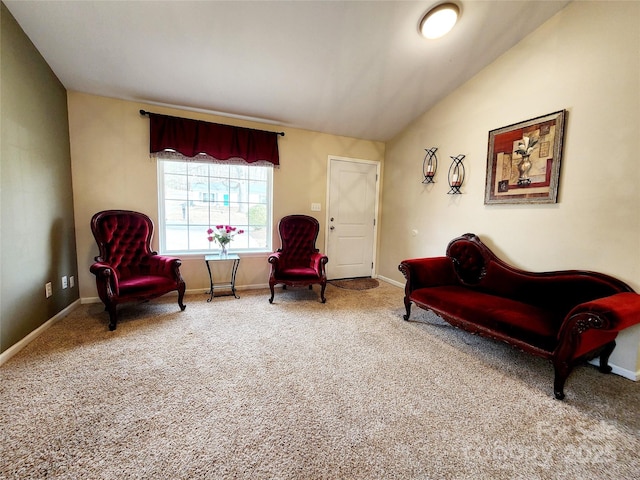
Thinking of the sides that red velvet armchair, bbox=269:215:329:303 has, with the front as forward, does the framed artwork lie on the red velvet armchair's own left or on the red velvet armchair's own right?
on the red velvet armchair's own left

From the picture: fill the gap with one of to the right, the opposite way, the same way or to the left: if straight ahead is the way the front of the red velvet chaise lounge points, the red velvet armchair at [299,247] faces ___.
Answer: to the left

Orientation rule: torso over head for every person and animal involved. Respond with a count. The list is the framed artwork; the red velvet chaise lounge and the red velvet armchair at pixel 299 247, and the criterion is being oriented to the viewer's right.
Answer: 0

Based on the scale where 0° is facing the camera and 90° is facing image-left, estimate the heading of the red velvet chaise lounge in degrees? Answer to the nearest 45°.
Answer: approximately 45°

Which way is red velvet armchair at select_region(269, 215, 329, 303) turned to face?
toward the camera

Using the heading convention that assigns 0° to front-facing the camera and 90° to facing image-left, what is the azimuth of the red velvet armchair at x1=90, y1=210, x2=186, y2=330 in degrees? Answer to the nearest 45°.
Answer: approximately 315°

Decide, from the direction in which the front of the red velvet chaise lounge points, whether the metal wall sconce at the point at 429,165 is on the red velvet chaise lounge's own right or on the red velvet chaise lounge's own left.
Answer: on the red velvet chaise lounge's own right

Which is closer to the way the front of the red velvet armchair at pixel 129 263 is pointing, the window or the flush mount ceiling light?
the flush mount ceiling light

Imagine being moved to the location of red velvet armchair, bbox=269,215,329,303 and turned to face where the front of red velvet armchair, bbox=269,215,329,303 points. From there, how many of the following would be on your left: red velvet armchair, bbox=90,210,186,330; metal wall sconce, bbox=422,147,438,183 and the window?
1

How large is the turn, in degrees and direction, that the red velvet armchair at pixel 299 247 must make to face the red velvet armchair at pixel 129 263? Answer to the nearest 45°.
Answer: approximately 90° to its right

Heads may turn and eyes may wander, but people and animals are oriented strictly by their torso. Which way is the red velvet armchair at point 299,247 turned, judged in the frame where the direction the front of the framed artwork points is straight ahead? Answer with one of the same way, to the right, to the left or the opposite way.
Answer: to the left

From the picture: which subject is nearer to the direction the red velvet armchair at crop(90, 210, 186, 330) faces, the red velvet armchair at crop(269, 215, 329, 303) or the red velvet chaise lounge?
the red velvet chaise lounge

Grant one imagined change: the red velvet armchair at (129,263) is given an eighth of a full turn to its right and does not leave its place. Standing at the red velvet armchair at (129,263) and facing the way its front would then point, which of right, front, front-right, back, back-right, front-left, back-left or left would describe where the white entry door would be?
left

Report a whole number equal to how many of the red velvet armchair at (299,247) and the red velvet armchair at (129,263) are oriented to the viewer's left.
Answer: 0
